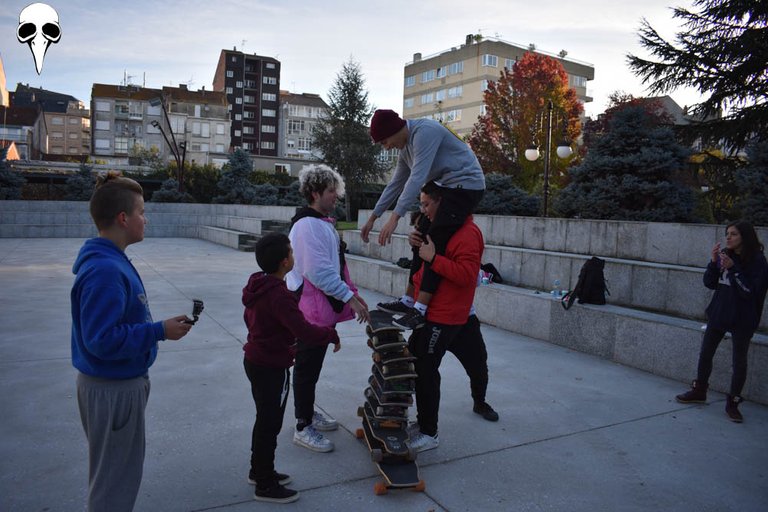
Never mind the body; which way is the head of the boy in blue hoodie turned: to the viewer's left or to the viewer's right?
to the viewer's right

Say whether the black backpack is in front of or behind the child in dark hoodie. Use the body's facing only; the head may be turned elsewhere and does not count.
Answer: in front

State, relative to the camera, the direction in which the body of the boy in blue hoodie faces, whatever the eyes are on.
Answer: to the viewer's right

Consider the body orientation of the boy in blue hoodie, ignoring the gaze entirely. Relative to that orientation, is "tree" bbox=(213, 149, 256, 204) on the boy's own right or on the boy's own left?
on the boy's own left

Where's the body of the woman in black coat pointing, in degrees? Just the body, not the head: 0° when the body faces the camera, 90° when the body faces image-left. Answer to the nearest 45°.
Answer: approximately 45°

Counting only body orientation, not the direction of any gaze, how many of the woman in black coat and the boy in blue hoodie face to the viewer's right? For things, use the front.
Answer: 1

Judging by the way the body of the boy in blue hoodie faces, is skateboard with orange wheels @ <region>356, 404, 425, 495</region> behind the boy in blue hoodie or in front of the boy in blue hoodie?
in front

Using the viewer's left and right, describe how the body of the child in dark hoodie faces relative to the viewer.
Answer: facing away from the viewer and to the right of the viewer

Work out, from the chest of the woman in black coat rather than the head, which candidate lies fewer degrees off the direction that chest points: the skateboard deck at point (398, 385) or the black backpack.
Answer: the skateboard deck

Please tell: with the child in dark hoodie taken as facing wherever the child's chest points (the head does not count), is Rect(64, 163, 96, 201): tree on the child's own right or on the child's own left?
on the child's own left

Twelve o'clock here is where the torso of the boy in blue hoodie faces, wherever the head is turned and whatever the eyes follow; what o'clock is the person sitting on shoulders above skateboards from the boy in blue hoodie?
The person sitting on shoulders above skateboards is roughly at 11 o'clock from the boy in blue hoodie.
